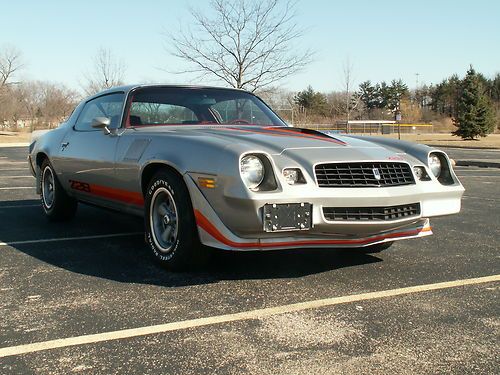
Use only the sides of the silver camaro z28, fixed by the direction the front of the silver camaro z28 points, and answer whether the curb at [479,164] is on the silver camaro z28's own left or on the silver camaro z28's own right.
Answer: on the silver camaro z28's own left

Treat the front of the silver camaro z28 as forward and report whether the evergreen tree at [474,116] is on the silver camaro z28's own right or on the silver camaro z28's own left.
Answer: on the silver camaro z28's own left

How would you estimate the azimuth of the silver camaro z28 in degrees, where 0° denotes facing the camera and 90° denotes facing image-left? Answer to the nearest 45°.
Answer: approximately 315°
